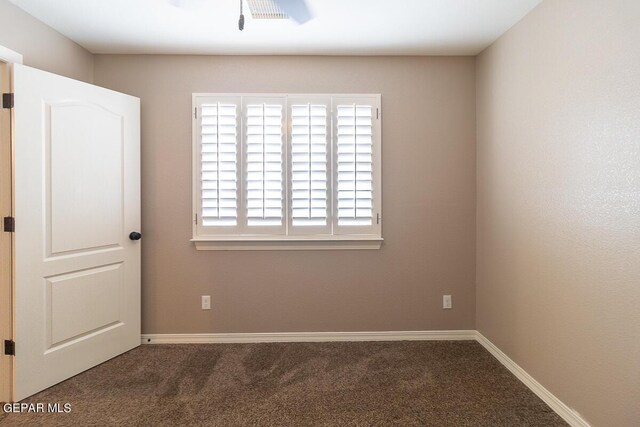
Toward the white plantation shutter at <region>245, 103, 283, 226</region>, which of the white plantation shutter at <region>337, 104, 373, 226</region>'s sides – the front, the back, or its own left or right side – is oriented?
right

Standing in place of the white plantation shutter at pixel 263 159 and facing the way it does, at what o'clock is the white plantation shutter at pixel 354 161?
the white plantation shutter at pixel 354 161 is roughly at 9 o'clock from the white plantation shutter at pixel 263 159.

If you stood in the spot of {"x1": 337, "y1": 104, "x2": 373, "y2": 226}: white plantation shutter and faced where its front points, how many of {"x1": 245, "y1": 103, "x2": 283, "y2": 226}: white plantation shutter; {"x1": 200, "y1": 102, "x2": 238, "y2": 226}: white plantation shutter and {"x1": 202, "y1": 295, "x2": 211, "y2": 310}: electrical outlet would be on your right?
3
